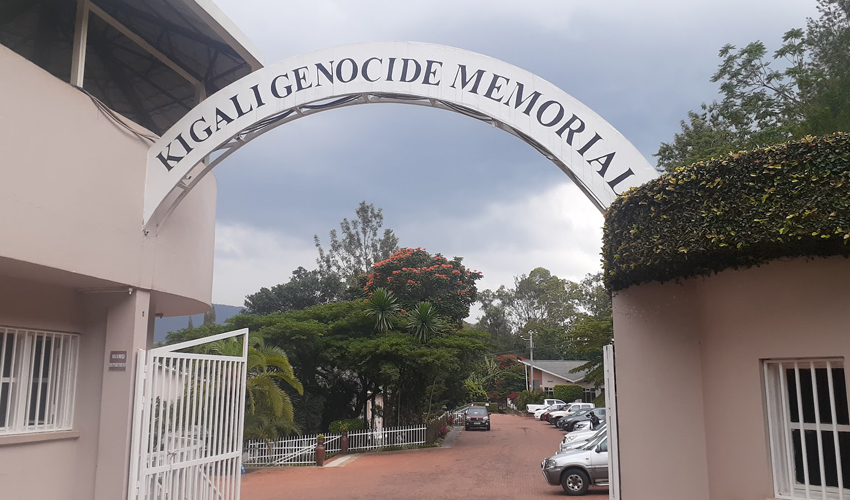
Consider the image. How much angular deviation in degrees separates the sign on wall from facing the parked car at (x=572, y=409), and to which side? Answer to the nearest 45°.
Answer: approximately 135° to its left

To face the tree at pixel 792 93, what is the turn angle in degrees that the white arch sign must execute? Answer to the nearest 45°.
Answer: approximately 135° to its left

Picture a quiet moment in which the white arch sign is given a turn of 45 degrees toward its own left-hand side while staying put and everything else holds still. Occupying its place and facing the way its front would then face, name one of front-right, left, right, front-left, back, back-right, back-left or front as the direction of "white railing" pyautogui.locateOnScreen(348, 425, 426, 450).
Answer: back-left

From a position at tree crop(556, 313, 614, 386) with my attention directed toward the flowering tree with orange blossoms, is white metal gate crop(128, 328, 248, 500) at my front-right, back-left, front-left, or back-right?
back-left

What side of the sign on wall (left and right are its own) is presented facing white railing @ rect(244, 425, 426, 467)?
back

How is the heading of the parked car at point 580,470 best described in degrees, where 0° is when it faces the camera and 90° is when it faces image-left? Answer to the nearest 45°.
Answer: approximately 90°

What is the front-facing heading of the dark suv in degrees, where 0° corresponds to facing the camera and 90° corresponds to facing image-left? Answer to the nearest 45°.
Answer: approximately 0°

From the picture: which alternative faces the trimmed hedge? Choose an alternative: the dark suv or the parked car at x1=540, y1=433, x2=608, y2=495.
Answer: the dark suv
